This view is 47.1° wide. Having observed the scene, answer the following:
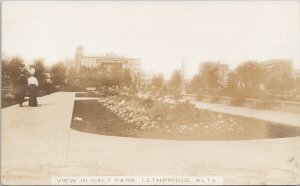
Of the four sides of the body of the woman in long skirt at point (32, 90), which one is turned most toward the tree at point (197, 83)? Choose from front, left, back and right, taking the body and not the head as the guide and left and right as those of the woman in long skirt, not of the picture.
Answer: left

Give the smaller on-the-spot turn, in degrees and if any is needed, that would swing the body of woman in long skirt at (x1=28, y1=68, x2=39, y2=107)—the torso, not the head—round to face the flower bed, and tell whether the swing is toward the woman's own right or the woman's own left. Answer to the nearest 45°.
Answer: approximately 90° to the woman's own left

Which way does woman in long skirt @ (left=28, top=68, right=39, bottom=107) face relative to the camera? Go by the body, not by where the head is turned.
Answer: toward the camera

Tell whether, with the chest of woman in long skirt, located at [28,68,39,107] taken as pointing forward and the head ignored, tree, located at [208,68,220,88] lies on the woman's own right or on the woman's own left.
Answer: on the woman's own left

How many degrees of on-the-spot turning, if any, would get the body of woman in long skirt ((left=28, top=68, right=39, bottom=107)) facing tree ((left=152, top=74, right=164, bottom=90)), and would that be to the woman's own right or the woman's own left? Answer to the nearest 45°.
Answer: approximately 90° to the woman's own left
